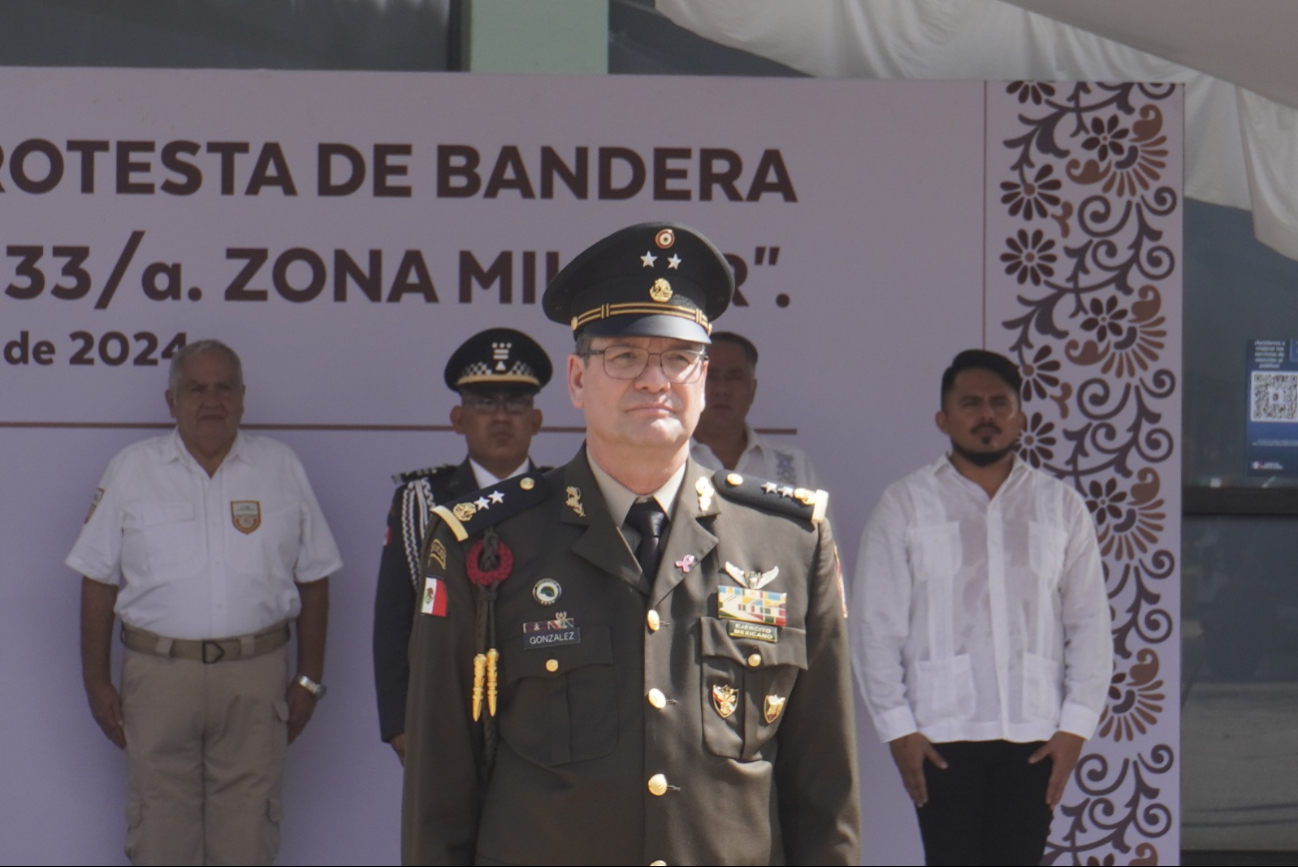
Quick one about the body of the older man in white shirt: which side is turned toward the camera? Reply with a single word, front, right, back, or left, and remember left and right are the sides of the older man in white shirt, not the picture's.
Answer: front

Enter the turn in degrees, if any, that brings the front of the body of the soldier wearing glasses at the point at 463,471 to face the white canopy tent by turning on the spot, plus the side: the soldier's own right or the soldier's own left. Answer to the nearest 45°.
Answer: approximately 135° to the soldier's own left

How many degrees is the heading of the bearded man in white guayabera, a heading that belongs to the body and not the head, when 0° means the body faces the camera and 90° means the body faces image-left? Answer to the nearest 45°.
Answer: approximately 0°

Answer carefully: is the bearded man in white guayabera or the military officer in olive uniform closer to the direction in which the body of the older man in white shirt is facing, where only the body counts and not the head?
the military officer in olive uniform

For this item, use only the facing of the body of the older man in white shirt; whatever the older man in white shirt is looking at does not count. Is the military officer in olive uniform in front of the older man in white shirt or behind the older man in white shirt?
in front

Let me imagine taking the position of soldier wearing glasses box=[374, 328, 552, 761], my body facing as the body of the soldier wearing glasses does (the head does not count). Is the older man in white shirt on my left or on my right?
on my right

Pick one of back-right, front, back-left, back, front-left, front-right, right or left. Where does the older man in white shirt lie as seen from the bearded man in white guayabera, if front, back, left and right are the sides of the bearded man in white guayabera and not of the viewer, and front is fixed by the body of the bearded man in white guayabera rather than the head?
right

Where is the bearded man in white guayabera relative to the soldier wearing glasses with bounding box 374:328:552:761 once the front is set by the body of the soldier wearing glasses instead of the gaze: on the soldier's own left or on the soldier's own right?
on the soldier's own left

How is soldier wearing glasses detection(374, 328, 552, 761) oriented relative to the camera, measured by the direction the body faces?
toward the camera

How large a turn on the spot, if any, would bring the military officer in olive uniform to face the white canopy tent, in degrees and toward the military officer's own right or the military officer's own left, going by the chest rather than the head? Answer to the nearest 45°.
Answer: approximately 180°

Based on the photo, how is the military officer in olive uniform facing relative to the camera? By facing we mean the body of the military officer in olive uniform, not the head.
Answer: toward the camera
